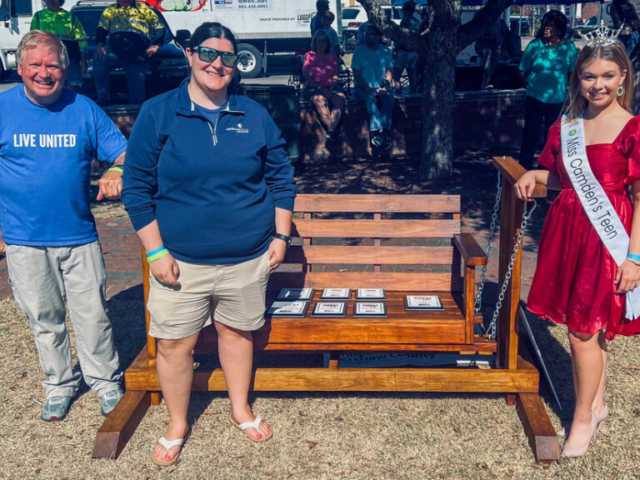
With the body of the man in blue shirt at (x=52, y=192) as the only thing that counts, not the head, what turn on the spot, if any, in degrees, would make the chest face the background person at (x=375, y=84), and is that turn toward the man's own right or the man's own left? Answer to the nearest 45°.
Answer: approximately 135° to the man's own left

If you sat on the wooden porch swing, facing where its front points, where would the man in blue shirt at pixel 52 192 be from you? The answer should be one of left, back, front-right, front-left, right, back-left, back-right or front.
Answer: right

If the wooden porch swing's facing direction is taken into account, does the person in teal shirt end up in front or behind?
behind

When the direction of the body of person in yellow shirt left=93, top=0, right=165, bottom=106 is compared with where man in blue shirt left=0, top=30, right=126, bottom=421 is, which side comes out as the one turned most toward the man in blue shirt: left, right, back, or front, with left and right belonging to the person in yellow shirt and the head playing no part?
front

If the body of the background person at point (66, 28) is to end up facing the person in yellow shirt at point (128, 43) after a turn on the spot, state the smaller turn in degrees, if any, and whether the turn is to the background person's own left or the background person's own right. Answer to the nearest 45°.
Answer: approximately 90° to the background person's own left

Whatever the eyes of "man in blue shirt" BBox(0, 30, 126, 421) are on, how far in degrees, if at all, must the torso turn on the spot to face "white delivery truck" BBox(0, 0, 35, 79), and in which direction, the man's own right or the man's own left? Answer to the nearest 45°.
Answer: approximately 180°

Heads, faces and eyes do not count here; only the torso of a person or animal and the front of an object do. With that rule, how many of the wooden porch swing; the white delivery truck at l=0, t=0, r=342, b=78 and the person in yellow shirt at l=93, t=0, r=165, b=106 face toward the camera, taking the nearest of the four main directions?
2

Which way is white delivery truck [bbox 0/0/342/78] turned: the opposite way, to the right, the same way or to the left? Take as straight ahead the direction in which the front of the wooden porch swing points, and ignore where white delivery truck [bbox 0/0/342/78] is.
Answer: to the right

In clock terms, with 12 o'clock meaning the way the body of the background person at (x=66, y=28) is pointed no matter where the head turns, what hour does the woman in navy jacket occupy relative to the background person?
The woman in navy jacket is roughly at 12 o'clock from the background person.

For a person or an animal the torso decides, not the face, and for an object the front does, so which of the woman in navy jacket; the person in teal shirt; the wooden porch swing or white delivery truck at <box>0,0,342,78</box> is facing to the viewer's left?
the white delivery truck
